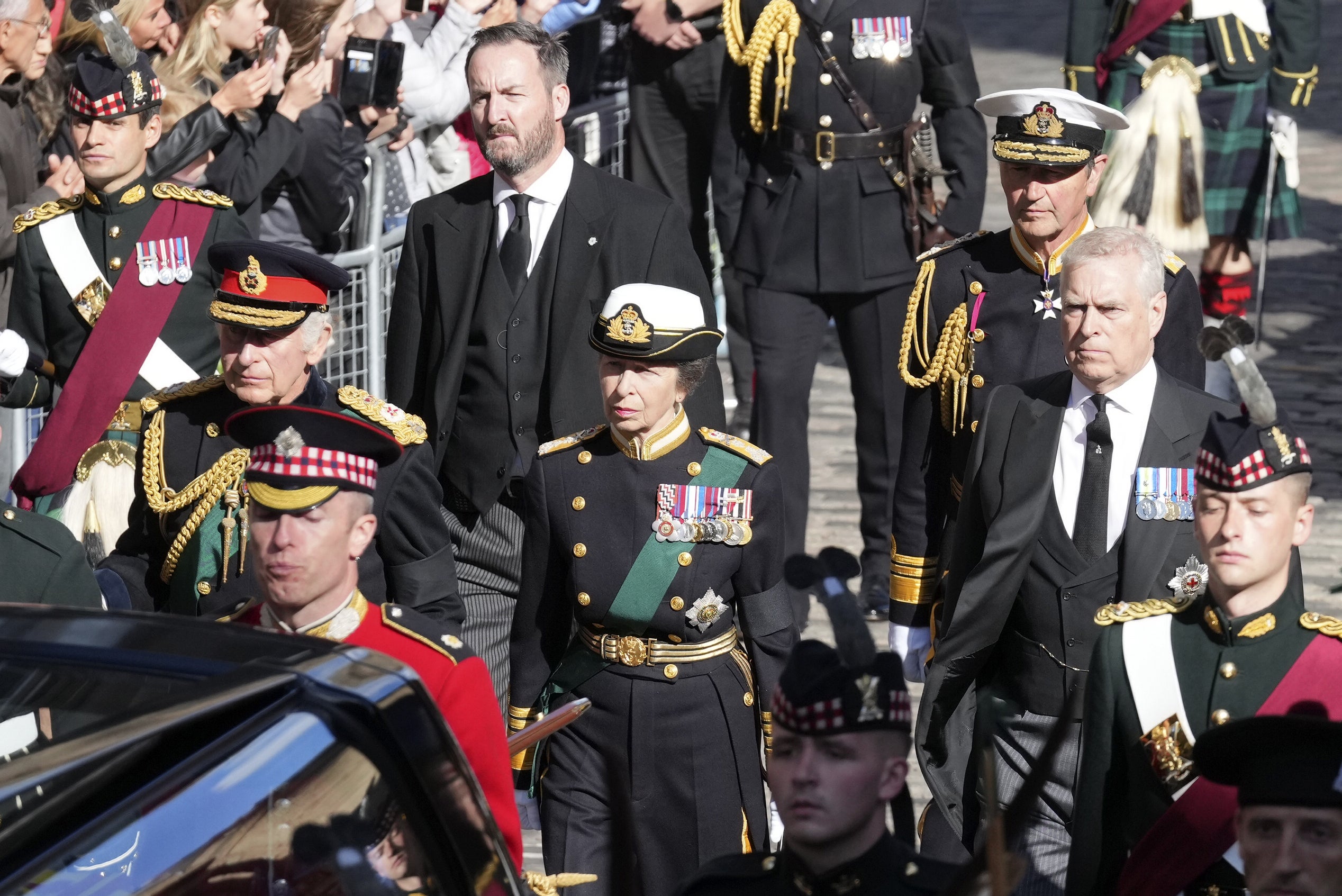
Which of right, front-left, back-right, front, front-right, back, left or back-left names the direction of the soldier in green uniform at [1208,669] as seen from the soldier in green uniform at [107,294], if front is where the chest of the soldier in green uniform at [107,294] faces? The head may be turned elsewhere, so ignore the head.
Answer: left

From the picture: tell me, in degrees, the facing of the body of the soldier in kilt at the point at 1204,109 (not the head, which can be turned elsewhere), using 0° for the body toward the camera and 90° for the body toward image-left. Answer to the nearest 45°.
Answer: approximately 0°

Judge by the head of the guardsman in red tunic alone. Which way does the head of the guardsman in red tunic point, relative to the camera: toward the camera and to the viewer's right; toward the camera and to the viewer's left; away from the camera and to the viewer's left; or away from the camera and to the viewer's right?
toward the camera and to the viewer's left

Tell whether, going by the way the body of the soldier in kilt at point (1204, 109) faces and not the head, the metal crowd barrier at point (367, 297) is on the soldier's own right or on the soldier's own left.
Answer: on the soldier's own right

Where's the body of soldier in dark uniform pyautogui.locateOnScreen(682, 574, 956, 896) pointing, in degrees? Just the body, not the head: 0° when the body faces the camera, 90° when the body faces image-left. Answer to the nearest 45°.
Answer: approximately 45°

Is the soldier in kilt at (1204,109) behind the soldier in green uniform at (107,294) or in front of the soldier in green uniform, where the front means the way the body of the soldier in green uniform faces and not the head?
behind

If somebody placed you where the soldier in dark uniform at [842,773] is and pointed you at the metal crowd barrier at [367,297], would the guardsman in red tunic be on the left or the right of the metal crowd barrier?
left

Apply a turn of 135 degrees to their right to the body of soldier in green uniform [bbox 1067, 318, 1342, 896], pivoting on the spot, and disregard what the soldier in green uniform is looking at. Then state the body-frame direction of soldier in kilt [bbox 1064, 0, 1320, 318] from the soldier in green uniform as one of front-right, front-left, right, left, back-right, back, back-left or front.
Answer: front

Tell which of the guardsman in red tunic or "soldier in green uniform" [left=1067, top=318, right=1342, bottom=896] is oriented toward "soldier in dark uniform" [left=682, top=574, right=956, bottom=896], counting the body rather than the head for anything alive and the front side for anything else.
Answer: "soldier in green uniform" [left=1067, top=318, right=1342, bottom=896]

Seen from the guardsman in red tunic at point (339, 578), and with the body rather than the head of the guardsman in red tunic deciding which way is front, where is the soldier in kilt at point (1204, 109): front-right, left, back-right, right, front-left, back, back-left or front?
back

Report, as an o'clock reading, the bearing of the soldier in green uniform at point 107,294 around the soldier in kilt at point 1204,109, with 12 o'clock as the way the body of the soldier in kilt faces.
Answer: The soldier in green uniform is roughly at 1 o'clock from the soldier in kilt.

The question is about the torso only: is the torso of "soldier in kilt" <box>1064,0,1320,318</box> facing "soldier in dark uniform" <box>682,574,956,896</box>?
yes

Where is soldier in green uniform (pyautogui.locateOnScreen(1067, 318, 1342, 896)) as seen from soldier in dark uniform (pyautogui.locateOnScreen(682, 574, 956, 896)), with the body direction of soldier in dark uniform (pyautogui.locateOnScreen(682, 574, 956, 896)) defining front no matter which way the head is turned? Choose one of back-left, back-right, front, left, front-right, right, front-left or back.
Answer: back

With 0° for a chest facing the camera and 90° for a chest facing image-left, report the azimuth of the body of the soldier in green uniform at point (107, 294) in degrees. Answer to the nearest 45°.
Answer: approximately 45°
